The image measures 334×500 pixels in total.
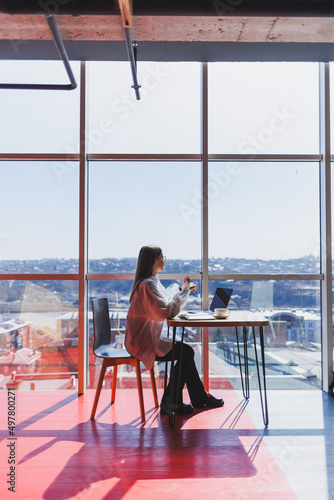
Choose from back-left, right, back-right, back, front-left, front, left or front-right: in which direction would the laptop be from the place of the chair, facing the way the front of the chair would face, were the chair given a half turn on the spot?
back

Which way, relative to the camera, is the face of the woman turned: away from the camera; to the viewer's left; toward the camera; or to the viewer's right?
to the viewer's right

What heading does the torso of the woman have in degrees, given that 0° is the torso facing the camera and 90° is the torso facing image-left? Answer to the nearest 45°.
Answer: approximately 270°

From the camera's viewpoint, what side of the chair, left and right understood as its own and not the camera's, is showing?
right

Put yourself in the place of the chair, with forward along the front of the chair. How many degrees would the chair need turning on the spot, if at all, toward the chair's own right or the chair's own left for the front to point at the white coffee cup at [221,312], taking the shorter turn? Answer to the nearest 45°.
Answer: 0° — it already faces it
